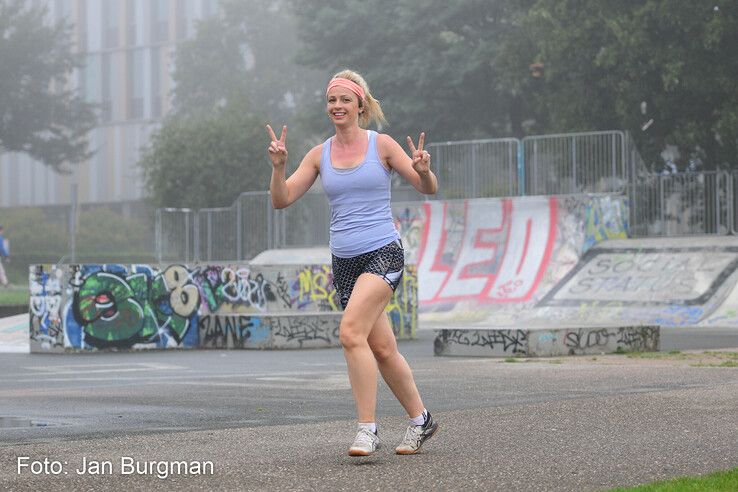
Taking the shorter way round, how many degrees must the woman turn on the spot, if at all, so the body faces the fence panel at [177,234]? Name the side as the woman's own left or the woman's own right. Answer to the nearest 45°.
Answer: approximately 135° to the woman's own right

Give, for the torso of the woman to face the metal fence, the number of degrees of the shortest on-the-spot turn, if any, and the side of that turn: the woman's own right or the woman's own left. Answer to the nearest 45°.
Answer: approximately 135° to the woman's own right

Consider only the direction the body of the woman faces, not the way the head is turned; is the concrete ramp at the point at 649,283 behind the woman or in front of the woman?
behind

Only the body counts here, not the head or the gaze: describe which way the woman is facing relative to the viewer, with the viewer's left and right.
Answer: facing the viewer and to the left of the viewer

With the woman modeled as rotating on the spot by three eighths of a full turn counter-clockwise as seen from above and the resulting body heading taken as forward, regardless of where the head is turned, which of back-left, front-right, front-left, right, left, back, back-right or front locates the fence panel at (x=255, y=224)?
left

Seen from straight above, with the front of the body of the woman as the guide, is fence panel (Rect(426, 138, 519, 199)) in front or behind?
behind

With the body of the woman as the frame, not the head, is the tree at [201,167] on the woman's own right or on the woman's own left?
on the woman's own right

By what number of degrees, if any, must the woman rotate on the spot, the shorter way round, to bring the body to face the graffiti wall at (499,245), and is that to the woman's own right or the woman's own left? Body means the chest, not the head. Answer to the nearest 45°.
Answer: approximately 135° to the woman's own right

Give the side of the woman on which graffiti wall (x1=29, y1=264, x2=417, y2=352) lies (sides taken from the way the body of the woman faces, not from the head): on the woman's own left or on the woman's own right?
on the woman's own right

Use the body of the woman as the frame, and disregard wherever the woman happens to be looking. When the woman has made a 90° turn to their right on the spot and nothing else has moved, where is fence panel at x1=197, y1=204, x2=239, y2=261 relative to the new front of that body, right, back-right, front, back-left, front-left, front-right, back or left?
front-right
